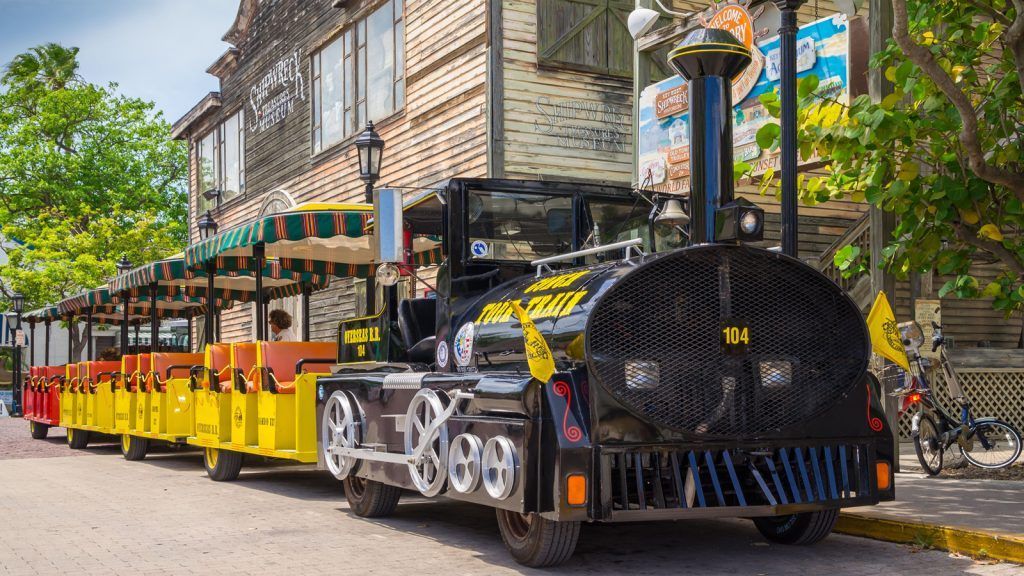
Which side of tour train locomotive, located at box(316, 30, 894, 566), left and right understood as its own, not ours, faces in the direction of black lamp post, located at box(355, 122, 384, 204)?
back

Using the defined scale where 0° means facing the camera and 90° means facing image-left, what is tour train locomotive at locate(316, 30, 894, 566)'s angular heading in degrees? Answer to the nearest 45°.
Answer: approximately 315°

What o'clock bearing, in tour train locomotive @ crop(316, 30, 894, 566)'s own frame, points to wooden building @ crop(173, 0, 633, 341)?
The wooden building is roughly at 7 o'clock from the tour train locomotive.

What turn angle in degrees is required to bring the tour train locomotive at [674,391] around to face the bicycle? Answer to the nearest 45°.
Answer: approximately 90° to its left

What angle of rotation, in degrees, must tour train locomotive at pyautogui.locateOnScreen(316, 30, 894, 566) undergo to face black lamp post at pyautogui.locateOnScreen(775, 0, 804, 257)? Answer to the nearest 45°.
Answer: approximately 90° to its left

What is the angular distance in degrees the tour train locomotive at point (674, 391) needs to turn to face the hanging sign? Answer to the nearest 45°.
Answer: approximately 135° to its left

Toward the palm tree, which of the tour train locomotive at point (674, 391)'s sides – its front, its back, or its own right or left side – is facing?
back

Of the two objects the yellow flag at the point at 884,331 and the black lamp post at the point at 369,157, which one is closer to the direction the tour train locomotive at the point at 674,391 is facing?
the yellow flag

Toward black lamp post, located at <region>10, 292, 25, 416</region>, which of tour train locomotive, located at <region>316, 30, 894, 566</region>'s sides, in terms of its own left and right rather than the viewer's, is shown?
back
